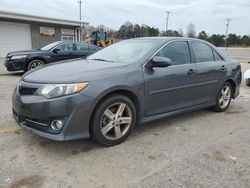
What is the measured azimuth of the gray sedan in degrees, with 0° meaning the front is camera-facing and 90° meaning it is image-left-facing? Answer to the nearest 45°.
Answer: approximately 45°

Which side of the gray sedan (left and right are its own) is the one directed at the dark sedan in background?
right
